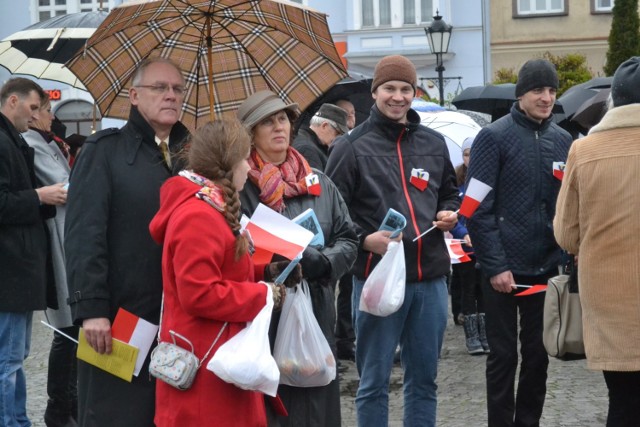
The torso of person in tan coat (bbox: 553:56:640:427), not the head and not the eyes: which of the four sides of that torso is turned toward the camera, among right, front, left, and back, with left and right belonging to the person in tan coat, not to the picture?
back

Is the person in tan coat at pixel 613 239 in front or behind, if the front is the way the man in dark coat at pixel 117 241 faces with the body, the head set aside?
in front

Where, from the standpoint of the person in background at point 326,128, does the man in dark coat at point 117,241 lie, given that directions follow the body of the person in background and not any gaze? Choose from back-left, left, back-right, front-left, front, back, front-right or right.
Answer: right

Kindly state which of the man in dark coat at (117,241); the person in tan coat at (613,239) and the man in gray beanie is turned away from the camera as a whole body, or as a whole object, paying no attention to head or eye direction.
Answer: the person in tan coat

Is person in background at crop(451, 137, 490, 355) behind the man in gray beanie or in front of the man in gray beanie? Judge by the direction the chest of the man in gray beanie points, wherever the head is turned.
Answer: behind

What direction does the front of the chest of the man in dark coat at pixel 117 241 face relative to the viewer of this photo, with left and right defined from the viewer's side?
facing the viewer and to the right of the viewer

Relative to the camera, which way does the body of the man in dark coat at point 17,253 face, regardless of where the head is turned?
to the viewer's right

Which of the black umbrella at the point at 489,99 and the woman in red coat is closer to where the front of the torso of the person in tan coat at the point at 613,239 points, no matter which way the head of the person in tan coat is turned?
the black umbrella

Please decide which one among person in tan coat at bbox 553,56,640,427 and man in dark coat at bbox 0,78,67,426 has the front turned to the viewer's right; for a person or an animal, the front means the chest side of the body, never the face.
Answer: the man in dark coat

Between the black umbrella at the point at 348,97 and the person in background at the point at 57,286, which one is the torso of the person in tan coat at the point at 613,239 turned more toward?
the black umbrella

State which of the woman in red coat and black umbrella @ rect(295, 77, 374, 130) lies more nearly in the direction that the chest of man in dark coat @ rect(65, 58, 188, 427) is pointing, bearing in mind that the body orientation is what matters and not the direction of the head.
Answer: the woman in red coat

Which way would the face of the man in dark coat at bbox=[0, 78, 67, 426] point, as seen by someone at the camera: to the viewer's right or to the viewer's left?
to the viewer's right
